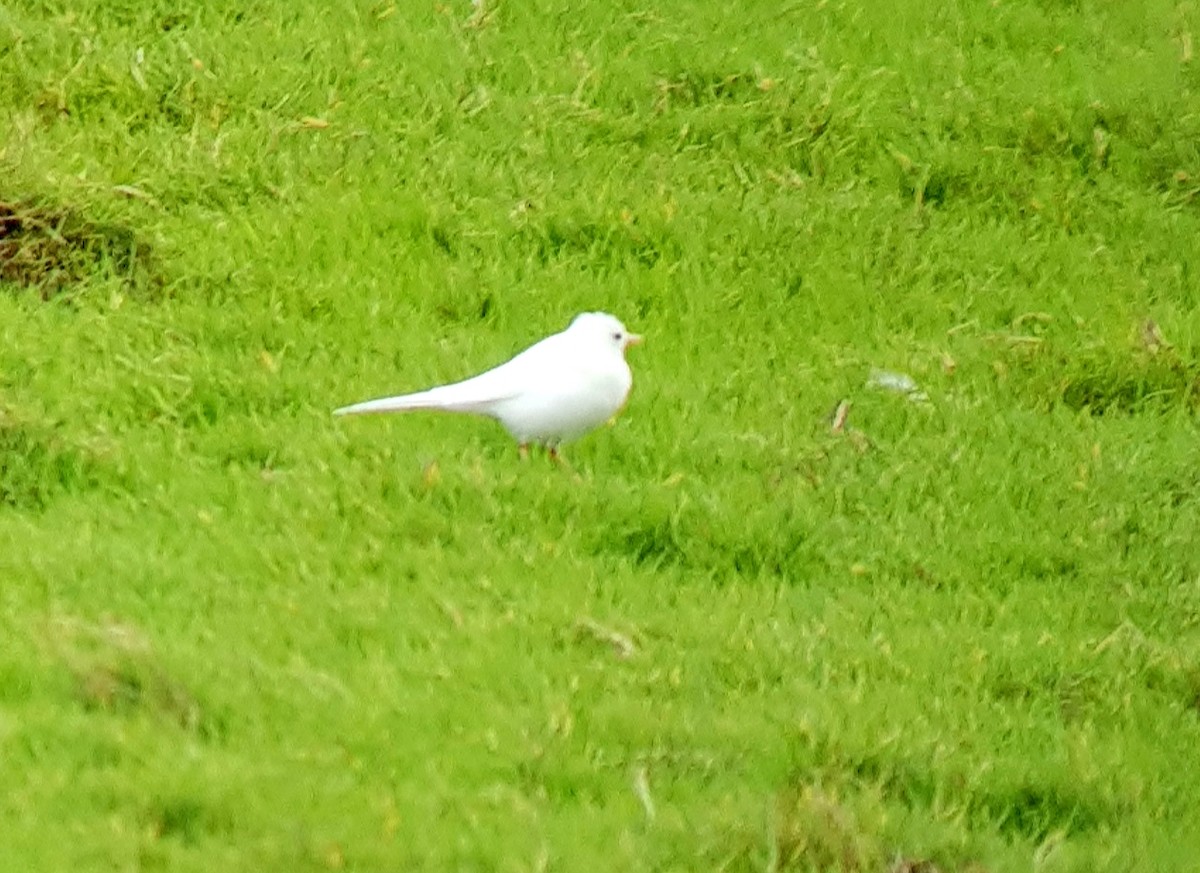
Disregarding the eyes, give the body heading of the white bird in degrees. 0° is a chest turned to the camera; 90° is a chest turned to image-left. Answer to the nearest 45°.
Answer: approximately 270°
